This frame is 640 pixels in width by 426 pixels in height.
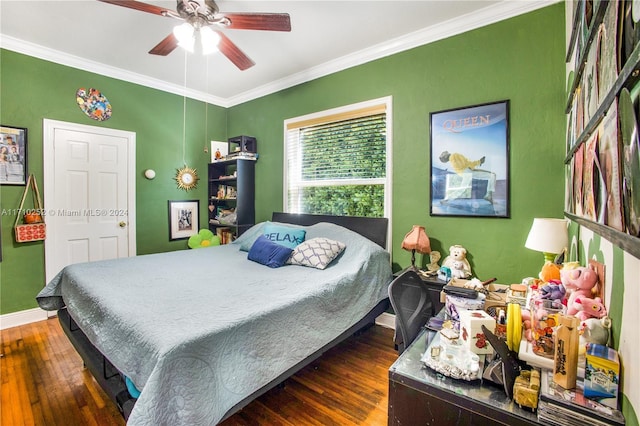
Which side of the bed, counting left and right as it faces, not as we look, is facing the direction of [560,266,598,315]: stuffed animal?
left

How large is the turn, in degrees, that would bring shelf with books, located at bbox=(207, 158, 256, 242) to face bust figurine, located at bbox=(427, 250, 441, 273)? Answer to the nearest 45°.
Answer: approximately 90° to its left

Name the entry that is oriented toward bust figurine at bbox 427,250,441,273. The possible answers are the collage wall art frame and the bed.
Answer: the collage wall art frame

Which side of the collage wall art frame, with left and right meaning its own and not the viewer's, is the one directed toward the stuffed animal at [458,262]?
front

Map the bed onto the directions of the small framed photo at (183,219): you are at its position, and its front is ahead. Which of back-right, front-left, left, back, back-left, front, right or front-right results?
front-right

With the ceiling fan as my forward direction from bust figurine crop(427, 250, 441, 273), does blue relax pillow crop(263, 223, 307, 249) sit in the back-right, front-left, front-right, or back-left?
front-right

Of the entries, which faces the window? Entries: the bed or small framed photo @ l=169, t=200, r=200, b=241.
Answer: the small framed photo

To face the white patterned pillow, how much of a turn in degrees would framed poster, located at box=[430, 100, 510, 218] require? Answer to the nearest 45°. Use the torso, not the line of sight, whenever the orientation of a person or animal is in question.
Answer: approximately 45° to its right

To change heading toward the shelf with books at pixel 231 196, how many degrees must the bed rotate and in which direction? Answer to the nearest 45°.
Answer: approximately 135° to its right

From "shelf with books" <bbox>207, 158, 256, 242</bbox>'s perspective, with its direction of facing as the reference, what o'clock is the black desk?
The black desk is roughly at 10 o'clock from the shelf with books.

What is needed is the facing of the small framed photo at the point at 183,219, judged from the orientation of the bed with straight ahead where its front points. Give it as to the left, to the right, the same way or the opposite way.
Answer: to the left

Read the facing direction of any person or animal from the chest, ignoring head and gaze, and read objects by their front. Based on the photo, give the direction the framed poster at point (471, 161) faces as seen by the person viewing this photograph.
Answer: facing the viewer and to the left of the viewer
